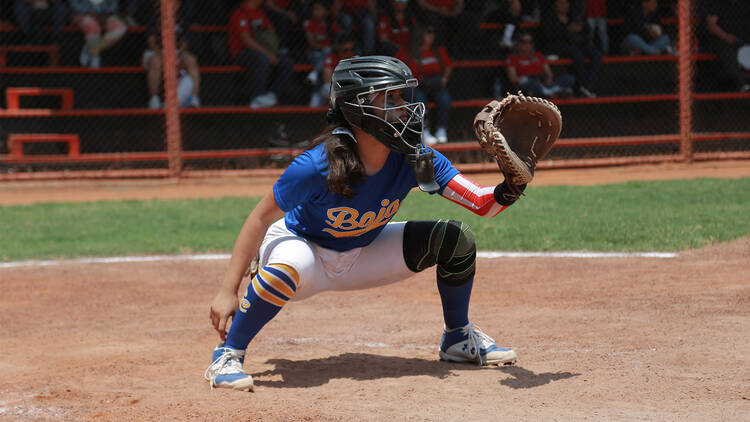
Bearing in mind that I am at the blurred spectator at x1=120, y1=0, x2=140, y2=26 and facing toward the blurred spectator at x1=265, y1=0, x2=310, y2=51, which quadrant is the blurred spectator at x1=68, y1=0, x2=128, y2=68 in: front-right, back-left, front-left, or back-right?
back-right

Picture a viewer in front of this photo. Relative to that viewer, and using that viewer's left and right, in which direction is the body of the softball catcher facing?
facing the viewer and to the right of the viewer

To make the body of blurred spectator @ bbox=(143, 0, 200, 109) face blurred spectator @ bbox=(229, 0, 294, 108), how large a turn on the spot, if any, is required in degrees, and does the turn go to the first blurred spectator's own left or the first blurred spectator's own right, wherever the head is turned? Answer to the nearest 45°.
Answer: approximately 90° to the first blurred spectator's own left

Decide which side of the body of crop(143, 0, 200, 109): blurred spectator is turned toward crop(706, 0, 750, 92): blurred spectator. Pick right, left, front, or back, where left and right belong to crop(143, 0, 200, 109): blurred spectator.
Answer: left

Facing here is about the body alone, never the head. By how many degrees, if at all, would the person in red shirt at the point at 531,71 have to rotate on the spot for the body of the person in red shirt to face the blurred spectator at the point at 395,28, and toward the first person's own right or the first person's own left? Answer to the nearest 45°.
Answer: approximately 135° to the first person's own right

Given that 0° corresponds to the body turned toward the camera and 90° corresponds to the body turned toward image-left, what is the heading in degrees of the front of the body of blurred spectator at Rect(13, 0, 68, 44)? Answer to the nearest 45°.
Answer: approximately 0°

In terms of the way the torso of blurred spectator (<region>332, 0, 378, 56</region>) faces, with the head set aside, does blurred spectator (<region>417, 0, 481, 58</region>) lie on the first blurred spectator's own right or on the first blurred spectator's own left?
on the first blurred spectator's own left

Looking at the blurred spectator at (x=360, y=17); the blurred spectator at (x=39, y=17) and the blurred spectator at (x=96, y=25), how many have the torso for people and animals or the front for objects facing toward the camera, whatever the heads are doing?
3

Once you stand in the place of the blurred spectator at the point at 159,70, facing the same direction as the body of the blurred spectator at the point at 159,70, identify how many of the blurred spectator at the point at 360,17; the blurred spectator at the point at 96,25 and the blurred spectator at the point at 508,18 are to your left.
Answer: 2
